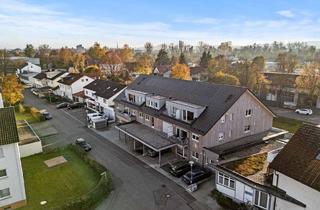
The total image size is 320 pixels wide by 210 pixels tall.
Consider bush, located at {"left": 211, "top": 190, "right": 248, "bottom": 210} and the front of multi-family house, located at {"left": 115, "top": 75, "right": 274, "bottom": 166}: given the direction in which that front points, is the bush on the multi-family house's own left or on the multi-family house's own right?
on the multi-family house's own left

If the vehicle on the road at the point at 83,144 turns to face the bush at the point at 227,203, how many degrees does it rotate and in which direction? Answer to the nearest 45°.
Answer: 0° — it already faces it

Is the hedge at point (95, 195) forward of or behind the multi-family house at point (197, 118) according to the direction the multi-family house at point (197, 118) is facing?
forward

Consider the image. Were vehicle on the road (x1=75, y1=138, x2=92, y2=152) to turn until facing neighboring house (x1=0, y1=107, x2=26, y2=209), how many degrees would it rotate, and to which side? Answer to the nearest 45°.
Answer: approximately 90° to its right

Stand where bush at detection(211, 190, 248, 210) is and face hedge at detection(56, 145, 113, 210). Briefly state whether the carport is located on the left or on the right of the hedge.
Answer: right
